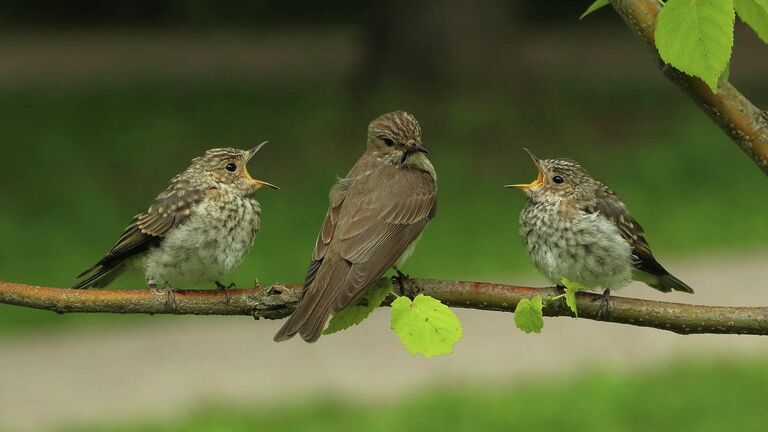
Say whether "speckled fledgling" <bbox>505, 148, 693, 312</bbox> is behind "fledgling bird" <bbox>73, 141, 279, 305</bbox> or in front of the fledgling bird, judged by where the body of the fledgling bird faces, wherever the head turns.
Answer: in front

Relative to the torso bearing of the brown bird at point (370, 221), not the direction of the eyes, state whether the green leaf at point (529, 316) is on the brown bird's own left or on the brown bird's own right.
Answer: on the brown bird's own right

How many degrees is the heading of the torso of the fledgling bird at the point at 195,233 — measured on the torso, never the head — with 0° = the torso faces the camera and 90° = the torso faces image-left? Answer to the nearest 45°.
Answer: approximately 270°

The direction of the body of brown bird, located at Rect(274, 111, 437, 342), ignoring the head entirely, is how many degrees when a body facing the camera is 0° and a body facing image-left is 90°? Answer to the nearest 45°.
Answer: approximately 225°

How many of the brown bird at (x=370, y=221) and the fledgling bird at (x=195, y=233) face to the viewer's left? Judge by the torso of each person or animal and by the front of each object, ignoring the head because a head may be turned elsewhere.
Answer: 0

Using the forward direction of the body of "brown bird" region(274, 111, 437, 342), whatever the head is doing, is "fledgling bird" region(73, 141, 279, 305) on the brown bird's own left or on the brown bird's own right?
on the brown bird's own left
